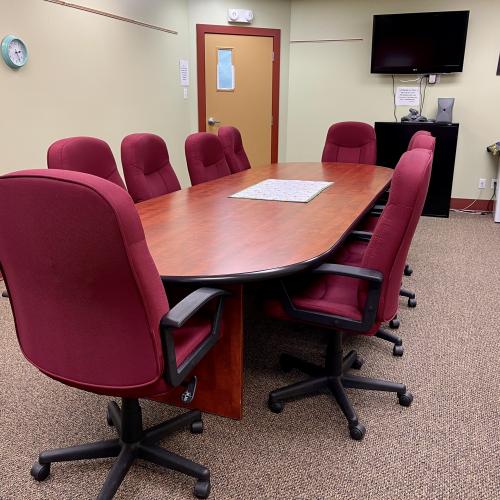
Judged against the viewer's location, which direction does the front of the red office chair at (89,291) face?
facing away from the viewer and to the right of the viewer

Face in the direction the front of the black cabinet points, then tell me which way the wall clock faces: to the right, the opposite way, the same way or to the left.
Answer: to the left

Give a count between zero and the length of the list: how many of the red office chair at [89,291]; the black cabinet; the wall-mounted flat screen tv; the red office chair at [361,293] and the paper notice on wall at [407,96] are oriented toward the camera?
3

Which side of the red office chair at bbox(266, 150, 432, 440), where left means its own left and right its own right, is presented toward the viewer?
left

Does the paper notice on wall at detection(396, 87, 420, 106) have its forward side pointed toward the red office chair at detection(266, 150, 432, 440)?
yes

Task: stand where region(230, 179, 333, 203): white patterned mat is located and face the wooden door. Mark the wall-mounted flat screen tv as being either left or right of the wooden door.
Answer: right

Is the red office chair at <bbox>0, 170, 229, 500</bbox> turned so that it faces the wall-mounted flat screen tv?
yes

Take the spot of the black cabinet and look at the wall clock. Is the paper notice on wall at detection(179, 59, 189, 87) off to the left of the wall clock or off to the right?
right

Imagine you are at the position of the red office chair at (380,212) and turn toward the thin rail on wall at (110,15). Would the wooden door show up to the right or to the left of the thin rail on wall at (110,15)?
right

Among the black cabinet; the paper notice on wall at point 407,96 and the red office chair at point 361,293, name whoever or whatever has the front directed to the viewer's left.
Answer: the red office chair

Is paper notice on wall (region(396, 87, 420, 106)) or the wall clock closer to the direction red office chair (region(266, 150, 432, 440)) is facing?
the wall clock

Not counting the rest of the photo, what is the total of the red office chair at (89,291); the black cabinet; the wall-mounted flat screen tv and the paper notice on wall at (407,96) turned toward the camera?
3

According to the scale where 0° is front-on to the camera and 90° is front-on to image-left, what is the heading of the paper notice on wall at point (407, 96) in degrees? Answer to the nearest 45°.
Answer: approximately 0°
